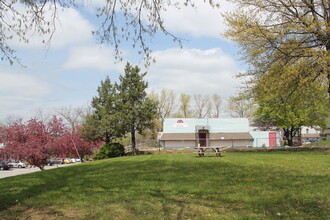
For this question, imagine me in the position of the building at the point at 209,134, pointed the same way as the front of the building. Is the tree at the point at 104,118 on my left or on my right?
on my right

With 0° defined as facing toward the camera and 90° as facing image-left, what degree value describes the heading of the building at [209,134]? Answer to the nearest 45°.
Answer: approximately 0°

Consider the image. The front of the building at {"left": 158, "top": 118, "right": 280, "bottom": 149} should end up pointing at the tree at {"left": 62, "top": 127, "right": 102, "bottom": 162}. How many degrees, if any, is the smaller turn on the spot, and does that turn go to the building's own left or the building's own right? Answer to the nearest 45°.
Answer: approximately 90° to the building's own right

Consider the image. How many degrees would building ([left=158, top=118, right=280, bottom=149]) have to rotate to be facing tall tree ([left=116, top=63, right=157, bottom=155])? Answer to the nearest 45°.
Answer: approximately 45° to its right

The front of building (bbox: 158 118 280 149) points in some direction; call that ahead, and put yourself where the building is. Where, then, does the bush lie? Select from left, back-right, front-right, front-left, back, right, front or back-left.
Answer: front-right

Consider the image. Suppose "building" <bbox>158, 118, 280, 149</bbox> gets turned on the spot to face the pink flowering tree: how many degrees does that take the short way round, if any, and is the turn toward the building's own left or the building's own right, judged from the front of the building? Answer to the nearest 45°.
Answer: approximately 45° to the building's own right
